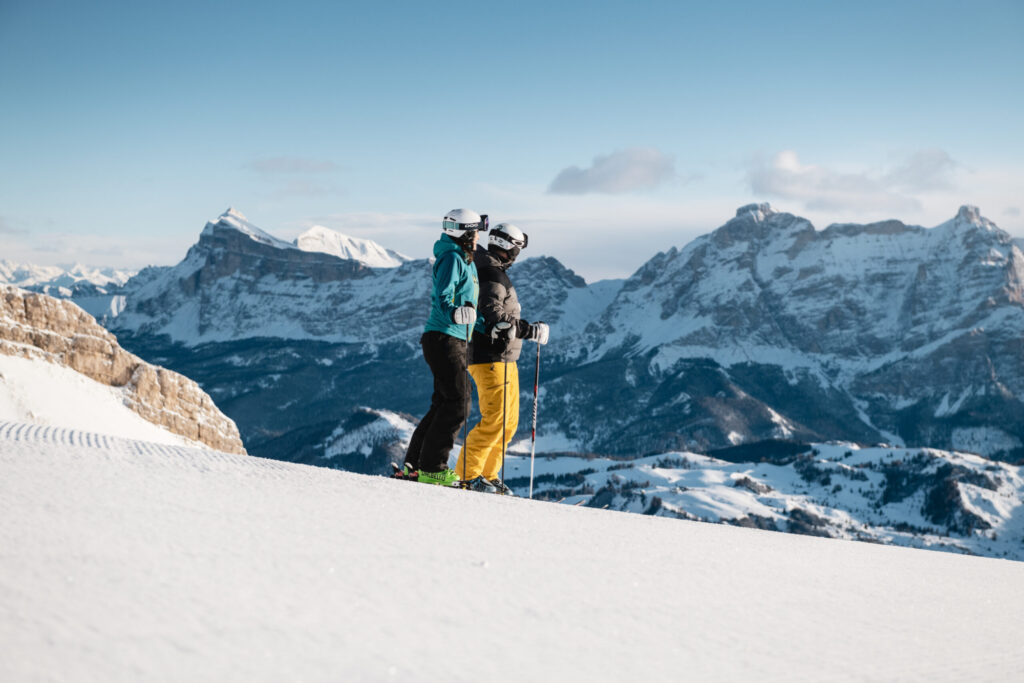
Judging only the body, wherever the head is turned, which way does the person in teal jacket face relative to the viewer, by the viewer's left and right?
facing to the right of the viewer

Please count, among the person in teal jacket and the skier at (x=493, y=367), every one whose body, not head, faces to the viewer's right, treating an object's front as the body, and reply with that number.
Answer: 2

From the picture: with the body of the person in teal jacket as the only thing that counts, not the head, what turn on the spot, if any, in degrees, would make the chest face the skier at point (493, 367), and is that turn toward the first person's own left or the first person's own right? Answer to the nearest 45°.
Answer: approximately 45° to the first person's own left

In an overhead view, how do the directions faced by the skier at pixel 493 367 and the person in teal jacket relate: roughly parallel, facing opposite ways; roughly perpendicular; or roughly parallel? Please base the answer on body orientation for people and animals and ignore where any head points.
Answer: roughly parallel

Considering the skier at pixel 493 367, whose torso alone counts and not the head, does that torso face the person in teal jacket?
no

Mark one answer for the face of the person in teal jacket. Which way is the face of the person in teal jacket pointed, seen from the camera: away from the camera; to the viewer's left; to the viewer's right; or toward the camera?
to the viewer's right

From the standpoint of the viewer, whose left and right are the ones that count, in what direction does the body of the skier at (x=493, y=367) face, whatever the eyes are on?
facing to the right of the viewer
